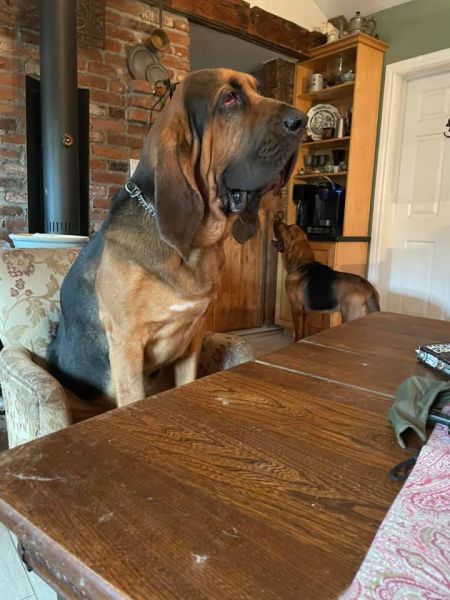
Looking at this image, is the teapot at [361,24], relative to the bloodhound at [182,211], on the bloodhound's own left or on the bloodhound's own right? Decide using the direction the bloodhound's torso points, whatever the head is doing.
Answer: on the bloodhound's own left

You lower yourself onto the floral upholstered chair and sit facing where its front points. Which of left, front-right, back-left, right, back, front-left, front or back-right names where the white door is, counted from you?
left

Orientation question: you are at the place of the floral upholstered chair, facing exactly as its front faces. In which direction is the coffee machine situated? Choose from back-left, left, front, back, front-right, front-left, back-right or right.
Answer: left

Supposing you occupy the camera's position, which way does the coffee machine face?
facing the viewer and to the left of the viewer

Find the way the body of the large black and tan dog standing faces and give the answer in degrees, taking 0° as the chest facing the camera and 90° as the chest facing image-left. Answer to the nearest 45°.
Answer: approximately 90°

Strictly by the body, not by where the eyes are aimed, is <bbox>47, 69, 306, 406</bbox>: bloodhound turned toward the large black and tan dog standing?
no

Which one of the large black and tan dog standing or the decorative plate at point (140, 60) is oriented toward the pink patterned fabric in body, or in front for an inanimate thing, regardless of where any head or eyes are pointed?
the decorative plate

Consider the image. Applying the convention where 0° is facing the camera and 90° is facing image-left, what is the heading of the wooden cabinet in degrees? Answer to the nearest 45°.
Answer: approximately 45°

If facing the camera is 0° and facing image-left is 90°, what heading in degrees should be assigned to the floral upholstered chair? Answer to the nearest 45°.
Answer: approximately 315°

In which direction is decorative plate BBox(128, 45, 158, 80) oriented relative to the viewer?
toward the camera

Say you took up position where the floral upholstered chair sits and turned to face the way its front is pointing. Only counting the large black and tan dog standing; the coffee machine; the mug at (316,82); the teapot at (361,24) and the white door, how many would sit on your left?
5

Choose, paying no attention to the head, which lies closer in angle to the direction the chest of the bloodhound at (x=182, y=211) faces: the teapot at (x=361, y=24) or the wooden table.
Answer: the wooden table

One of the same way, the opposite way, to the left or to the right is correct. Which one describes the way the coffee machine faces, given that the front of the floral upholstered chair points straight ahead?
to the right

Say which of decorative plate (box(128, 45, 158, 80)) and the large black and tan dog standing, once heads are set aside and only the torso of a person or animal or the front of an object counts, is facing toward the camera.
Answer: the decorative plate

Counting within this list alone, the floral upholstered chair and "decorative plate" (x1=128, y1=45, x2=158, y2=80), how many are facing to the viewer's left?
0

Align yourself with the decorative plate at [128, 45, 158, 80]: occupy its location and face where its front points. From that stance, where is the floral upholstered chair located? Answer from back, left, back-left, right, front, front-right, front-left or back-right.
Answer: front

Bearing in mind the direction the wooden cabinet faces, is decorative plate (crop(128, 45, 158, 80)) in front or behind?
in front

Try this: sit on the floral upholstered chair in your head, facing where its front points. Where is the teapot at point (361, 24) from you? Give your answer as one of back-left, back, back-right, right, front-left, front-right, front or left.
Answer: left
